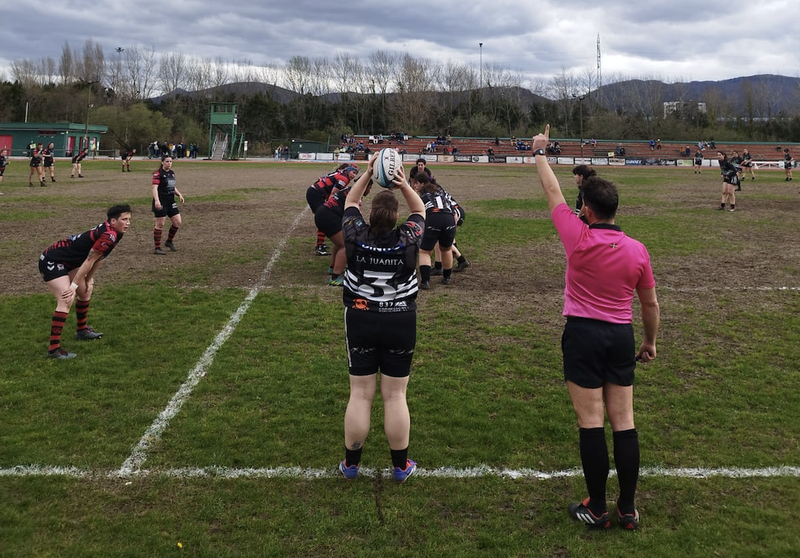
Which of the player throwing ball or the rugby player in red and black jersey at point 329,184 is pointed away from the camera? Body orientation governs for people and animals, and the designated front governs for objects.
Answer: the player throwing ball

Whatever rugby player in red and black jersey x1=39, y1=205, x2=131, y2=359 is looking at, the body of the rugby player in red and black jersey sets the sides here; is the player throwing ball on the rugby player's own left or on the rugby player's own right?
on the rugby player's own right

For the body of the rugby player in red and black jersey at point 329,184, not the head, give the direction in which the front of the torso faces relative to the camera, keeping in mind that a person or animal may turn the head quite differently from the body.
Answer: to the viewer's right

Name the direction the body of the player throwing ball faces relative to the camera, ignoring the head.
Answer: away from the camera

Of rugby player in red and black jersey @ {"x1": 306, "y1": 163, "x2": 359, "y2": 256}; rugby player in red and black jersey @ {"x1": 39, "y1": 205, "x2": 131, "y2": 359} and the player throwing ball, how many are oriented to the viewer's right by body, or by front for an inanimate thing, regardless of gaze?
2

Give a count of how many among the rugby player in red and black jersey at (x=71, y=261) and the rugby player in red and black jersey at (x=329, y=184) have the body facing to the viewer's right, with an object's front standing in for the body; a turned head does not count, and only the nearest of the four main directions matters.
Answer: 2

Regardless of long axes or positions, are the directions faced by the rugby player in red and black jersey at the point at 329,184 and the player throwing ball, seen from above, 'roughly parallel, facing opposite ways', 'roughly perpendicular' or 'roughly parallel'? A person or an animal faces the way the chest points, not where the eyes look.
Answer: roughly perpendicular

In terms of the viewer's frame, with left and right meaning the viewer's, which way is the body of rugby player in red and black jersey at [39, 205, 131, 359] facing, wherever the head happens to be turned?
facing to the right of the viewer

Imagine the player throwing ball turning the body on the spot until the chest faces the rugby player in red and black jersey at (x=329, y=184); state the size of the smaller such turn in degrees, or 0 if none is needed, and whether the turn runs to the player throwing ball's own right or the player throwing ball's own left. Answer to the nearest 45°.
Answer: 0° — they already face them

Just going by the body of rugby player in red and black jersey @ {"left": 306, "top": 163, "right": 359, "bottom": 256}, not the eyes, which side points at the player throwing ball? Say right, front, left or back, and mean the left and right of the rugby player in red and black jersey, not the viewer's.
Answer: right
